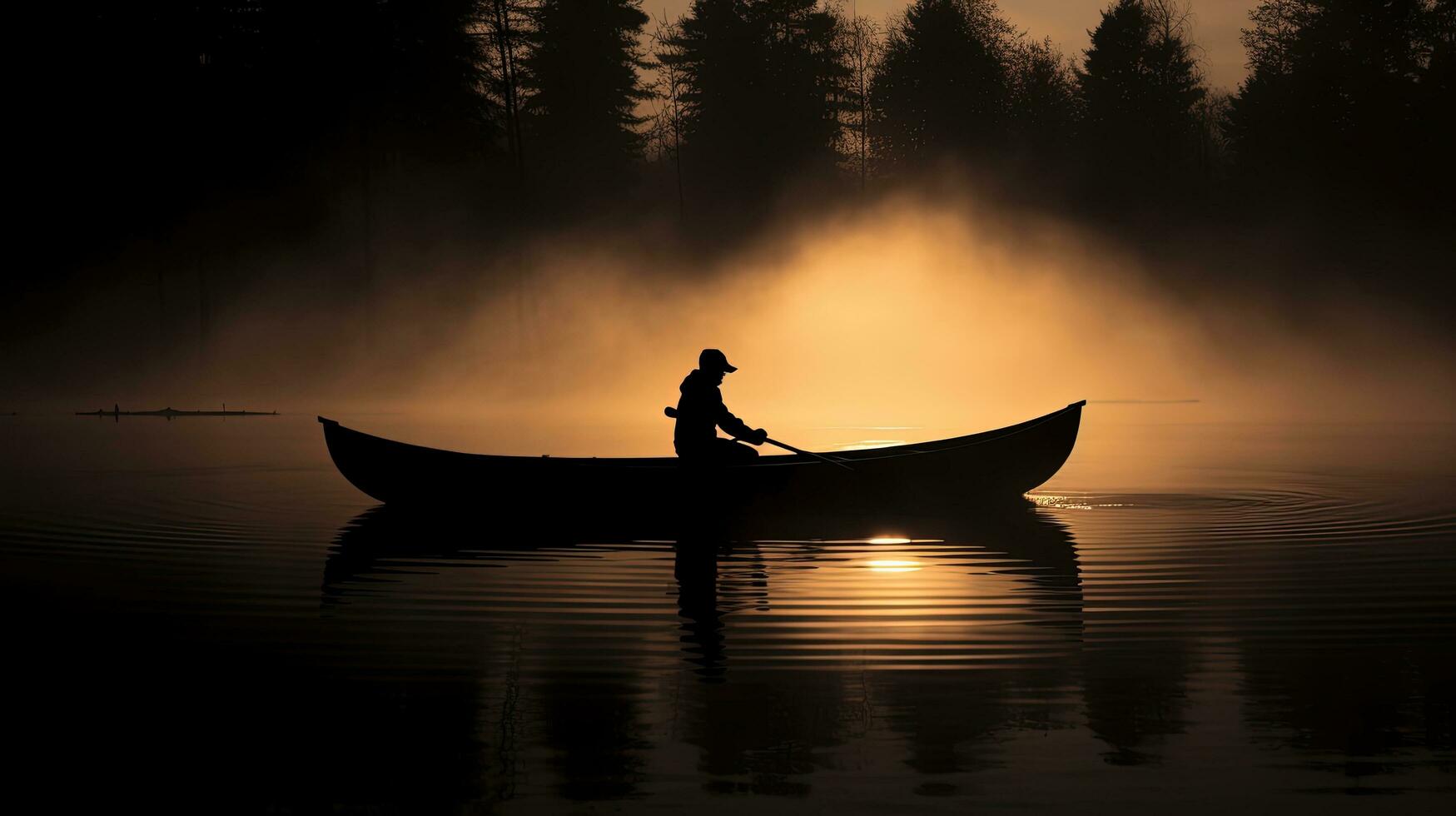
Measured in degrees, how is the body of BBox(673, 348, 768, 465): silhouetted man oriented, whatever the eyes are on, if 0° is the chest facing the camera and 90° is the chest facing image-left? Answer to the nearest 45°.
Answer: approximately 270°

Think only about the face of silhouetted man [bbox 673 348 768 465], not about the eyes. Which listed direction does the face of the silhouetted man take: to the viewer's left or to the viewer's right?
to the viewer's right
